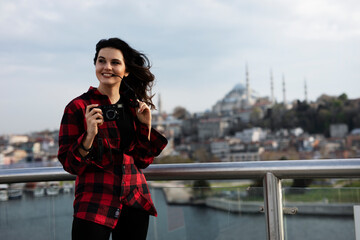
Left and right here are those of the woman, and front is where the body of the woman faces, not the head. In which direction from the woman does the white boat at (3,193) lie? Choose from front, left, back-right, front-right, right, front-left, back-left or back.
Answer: back-right

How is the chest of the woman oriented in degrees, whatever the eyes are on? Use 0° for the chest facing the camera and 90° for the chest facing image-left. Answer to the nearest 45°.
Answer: approximately 0°
